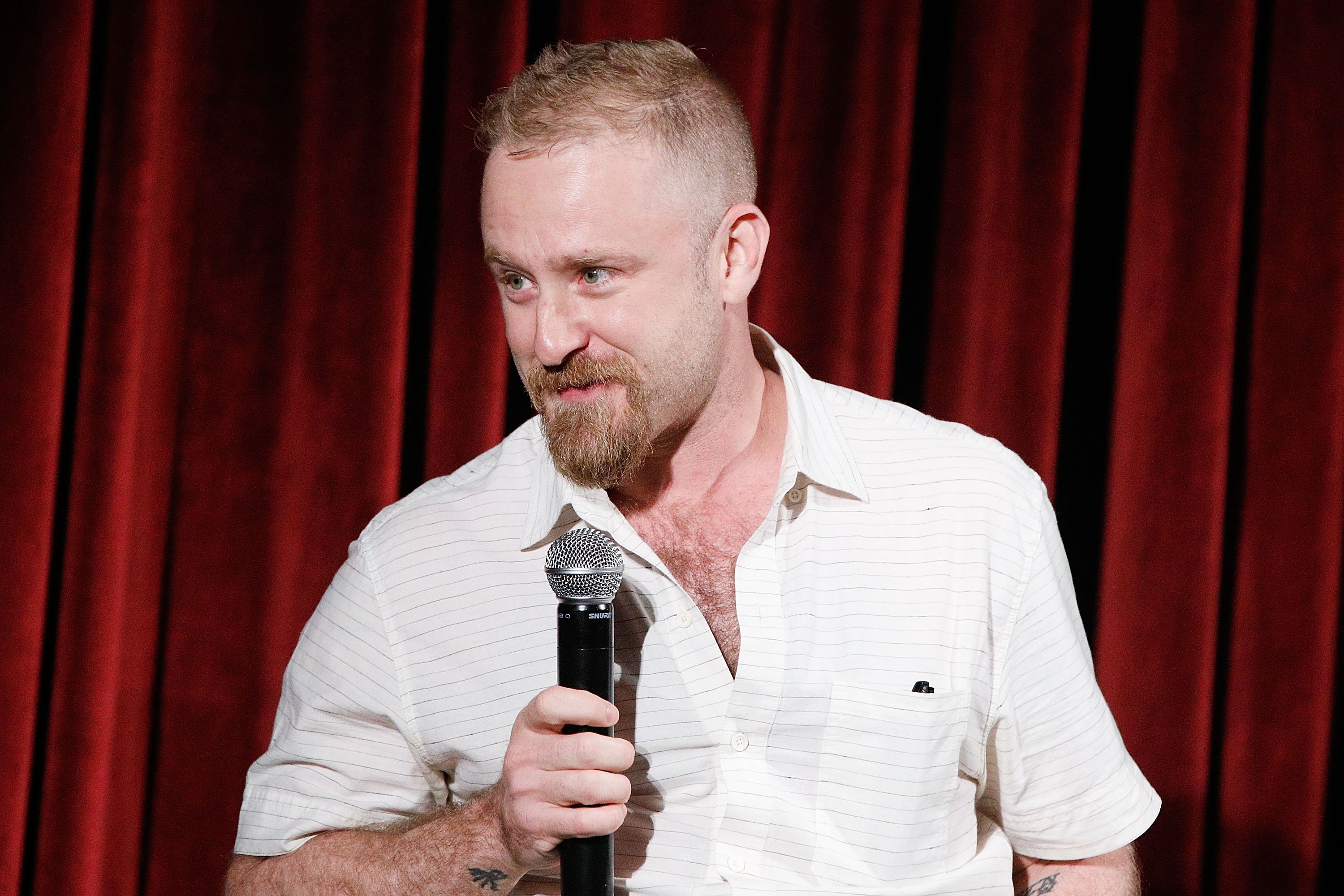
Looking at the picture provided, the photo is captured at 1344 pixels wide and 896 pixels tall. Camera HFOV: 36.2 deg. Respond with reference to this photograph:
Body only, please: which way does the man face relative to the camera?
toward the camera

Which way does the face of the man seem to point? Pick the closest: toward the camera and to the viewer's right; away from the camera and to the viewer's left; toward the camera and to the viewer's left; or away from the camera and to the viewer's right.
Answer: toward the camera and to the viewer's left
